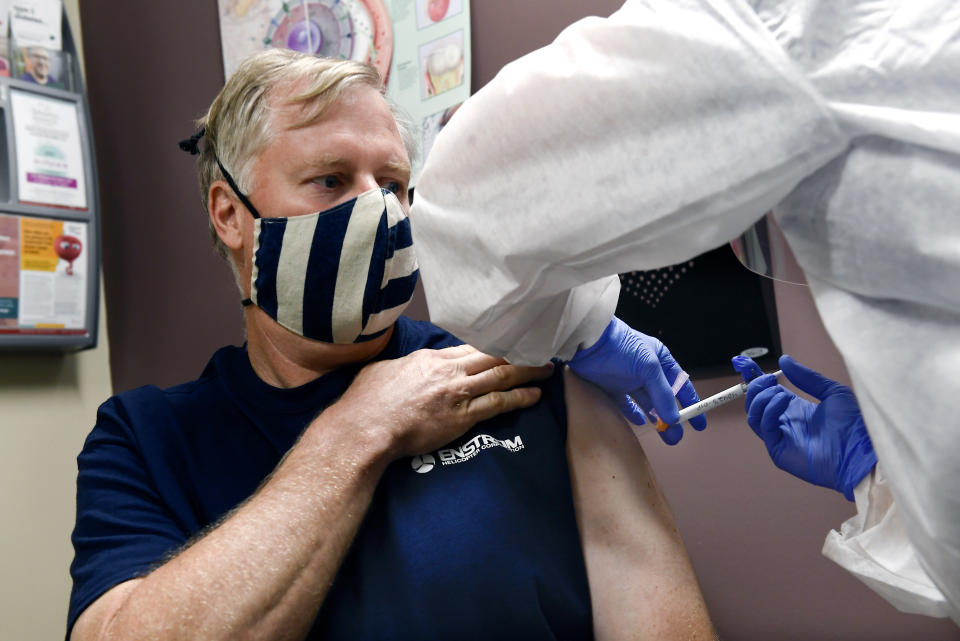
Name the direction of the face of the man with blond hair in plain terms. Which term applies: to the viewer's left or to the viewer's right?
to the viewer's right

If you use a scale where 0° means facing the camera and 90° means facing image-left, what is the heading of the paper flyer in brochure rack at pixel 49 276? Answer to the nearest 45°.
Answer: approximately 315°

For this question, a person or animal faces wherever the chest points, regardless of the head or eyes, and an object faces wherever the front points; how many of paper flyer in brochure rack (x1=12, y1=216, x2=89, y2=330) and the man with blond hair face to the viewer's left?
0

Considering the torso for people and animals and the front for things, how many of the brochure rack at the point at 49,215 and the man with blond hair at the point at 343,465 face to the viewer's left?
0

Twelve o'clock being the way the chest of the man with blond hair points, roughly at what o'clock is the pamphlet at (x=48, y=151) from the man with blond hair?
The pamphlet is roughly at 5 o'clock from the man with blond hair.

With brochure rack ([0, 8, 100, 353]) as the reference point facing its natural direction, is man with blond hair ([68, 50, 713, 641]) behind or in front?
in front

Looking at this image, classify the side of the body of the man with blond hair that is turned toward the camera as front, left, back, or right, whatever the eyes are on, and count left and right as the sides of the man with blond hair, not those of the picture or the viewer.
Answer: front

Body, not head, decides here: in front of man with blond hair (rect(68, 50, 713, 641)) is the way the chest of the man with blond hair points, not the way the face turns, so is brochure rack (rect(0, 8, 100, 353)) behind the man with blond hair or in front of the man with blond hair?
behind

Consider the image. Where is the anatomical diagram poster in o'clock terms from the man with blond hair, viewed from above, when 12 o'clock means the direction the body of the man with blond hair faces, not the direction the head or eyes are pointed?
The anatomical diagram poster is roughly at 6 o'clock from the man with blond hair.
